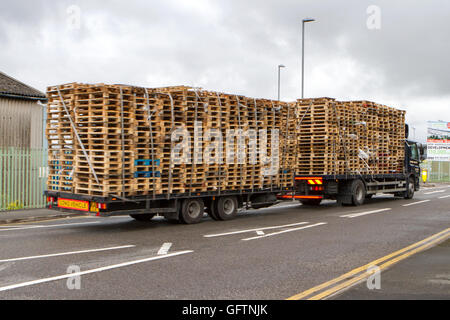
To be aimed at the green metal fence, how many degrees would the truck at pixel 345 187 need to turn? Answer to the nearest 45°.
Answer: approximately 180°

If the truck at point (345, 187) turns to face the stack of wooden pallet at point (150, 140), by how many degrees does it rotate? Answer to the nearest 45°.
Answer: approximately 180°

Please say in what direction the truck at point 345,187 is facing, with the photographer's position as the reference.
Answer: facing away from the viewer and to the right of the viewer
